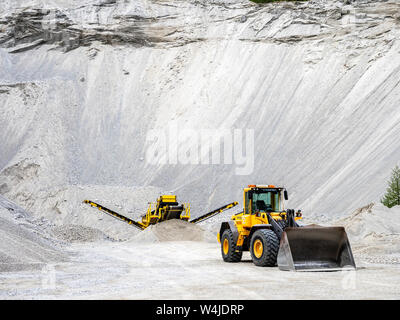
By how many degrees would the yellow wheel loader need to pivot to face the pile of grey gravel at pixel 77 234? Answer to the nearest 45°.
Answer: approximately 180°

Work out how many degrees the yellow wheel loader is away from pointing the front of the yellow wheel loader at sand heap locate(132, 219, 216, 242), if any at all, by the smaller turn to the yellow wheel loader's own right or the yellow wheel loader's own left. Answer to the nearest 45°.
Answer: approximately 135° to the yellow wheel loader's own left

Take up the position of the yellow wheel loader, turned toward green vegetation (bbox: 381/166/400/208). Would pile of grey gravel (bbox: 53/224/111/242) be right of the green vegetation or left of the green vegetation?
left

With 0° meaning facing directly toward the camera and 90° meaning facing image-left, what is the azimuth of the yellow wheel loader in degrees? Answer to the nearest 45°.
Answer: approximately 315°

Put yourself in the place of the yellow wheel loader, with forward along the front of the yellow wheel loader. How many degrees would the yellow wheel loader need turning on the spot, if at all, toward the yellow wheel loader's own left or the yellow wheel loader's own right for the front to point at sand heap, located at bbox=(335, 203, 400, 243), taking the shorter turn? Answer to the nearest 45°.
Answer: approximately 135° to the yellow wheel loader's own left

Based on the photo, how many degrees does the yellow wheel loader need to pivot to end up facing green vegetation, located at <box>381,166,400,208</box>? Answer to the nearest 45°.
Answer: approximately 135° to its left

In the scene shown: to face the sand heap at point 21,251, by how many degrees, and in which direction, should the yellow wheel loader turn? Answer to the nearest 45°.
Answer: approximately 135° to its right

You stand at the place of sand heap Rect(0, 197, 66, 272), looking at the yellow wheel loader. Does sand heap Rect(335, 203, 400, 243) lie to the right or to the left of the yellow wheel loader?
left
